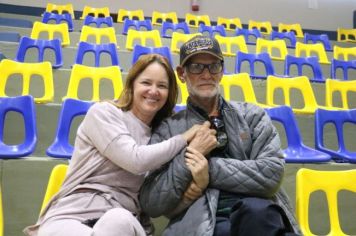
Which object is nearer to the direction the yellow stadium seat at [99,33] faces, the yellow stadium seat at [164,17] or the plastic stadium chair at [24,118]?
the plastic stadium chair

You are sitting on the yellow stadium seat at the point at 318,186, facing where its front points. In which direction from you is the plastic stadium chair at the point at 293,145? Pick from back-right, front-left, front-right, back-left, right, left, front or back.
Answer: back

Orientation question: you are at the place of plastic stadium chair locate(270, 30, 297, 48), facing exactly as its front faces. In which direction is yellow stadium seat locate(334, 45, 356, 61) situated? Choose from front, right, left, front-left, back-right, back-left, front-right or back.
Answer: front-left

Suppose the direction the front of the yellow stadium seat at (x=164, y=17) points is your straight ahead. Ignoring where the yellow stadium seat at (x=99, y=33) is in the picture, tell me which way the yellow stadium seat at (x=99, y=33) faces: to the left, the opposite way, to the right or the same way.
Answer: the same way

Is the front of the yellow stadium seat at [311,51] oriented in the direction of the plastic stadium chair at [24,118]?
no

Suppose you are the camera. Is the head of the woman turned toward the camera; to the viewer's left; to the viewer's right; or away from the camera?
toward the camera

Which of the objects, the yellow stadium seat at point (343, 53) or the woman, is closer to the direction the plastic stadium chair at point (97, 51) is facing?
the woman

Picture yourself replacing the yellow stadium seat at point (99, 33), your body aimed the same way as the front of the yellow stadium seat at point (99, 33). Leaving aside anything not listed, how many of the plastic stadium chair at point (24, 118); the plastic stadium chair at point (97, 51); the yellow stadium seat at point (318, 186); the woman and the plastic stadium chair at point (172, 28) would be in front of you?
4

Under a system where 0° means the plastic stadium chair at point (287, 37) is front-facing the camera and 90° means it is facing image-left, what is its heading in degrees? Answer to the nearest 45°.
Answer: approximately 0°

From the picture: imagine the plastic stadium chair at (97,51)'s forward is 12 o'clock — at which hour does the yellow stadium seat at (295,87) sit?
The yellow stadium seat is roughly at 10 o'clock from the plastic stadium chair.

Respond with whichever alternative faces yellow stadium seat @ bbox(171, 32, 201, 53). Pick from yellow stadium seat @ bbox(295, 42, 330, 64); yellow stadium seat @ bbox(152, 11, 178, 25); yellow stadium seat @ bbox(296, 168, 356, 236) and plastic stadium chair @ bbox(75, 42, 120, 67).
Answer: yellow stadium seat @ bbox(152, 11, 178, 25)

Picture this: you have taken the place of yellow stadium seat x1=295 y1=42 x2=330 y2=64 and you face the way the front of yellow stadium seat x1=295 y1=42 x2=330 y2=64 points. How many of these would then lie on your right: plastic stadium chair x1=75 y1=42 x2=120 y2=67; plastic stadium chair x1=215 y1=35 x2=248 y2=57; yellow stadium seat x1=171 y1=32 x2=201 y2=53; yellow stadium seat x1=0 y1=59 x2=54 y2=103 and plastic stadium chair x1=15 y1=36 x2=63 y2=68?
5

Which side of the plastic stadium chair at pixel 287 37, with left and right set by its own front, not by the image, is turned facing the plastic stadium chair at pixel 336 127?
front

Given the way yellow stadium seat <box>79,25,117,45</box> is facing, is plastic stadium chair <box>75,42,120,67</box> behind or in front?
in front

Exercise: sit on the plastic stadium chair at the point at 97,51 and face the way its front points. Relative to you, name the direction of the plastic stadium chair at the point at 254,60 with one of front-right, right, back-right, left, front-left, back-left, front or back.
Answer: left

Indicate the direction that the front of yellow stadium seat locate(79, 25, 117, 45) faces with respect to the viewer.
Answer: facing the viewer

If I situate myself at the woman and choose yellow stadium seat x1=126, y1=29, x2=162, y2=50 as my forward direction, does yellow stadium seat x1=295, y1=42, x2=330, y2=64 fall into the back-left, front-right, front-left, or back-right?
front-right

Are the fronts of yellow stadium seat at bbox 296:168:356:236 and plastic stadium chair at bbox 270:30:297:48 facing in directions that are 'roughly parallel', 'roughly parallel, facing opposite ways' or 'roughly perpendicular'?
roughly parallel

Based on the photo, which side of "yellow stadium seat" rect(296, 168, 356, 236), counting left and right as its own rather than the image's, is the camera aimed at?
front

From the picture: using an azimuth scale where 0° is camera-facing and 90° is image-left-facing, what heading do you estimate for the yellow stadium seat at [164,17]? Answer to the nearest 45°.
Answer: approximately 0°

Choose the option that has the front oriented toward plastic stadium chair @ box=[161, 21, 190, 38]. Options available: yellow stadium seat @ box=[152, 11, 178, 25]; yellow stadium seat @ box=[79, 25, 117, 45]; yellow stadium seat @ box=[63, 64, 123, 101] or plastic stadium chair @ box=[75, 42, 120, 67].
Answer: yellow stadium seat @ box=[152, 11, 178, 25]
